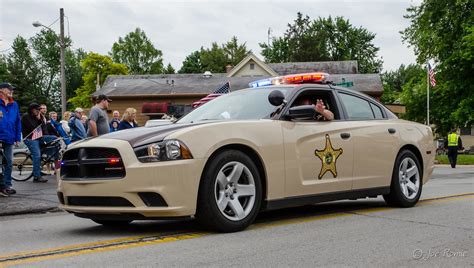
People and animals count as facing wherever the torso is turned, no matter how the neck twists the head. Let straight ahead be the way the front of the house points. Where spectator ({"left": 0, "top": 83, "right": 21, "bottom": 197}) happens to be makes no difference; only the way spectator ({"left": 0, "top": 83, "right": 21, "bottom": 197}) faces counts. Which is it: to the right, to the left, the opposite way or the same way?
to the left

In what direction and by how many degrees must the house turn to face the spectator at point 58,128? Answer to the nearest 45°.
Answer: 0° — it already faces them

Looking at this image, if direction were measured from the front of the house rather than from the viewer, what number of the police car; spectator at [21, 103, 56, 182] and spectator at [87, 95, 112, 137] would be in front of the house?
3

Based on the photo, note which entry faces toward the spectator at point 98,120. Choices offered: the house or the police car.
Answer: the house

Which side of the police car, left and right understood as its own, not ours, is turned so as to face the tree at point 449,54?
back

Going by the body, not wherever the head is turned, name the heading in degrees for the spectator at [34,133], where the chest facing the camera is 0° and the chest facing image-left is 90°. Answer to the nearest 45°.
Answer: approximately 315°

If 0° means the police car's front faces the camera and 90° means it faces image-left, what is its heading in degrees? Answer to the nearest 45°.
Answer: approximately 45°

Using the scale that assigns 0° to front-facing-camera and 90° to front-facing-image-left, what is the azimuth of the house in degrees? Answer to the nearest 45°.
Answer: approximately 0°

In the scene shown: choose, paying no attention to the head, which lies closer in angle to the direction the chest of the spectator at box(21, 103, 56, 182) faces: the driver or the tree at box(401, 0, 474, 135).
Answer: the driver

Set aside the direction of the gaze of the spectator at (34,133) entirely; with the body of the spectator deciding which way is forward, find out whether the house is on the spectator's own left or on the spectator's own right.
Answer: on the spectator's own left

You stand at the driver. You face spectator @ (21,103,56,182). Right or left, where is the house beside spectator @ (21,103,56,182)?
right
